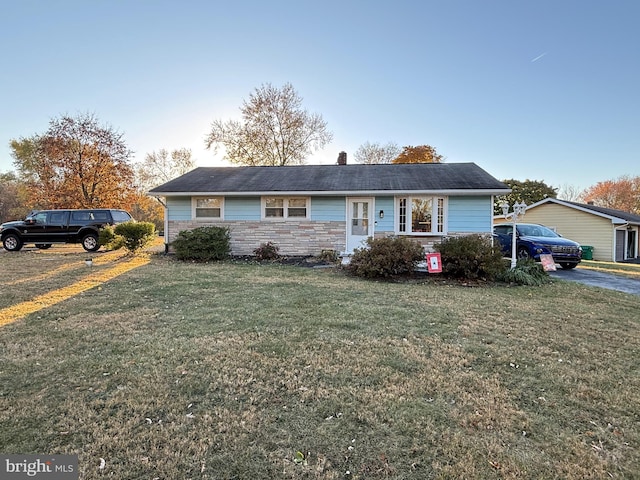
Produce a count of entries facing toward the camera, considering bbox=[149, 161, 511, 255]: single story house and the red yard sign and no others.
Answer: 2

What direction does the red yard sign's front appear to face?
toward the camera

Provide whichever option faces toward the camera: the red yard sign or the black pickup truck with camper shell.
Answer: the red yard sign

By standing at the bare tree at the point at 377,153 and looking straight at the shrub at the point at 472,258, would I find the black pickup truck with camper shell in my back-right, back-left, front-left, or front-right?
front-right

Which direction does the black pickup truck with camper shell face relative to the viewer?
to the viewer's left

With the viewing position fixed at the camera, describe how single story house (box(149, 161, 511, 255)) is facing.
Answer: facing the viewer

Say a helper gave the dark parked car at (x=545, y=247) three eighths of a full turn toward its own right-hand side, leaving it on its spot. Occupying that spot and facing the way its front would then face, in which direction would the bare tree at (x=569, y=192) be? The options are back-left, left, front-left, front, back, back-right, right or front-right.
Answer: right

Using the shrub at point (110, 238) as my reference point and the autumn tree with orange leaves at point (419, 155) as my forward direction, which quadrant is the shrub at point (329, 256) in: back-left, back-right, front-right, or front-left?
front-right

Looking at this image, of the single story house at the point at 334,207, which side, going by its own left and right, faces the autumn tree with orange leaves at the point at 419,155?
back

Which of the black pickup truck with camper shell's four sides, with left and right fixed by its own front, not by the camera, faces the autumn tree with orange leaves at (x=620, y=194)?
back

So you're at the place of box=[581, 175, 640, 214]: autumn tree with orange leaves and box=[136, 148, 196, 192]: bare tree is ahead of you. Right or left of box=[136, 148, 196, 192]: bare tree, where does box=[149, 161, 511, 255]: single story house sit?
left

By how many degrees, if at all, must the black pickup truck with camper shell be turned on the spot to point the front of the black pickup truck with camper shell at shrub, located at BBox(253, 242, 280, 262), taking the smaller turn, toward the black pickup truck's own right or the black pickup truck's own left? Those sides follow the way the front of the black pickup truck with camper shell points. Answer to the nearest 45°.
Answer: approximately 135° to the black pickup truck's own left
